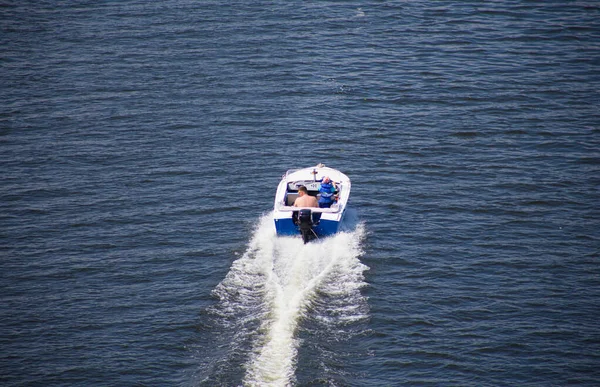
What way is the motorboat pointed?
away from the camera
